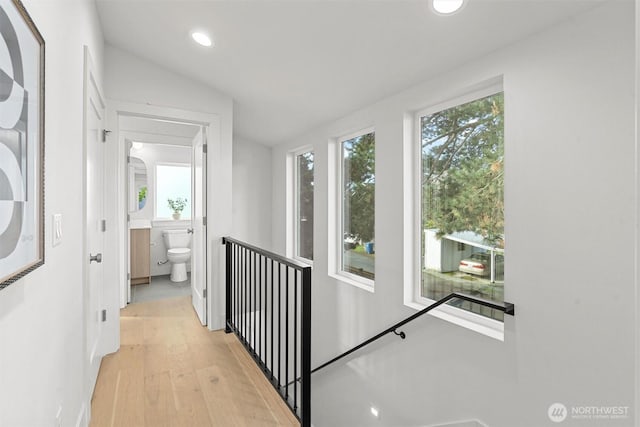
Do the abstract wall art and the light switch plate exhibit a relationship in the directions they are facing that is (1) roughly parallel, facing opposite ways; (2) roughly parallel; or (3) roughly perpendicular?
roughly parallel

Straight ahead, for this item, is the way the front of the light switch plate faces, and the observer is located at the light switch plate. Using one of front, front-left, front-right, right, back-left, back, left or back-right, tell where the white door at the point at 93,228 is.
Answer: left

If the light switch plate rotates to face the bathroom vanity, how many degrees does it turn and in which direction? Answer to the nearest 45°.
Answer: approximately 90° to its left

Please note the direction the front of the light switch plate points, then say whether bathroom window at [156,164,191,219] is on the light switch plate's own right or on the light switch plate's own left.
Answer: on the light switch plate's own left

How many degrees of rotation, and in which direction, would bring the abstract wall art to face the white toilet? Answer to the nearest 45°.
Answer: approximately 45° to its left

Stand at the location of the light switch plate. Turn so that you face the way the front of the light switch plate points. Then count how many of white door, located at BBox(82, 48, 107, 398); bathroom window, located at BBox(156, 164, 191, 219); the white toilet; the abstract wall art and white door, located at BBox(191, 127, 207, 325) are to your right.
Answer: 1

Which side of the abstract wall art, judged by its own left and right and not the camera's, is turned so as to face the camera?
right

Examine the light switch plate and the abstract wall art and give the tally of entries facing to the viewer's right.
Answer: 2

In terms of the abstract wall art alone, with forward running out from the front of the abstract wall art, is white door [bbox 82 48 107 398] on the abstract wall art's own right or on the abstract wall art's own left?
on the abstract wall art's own left

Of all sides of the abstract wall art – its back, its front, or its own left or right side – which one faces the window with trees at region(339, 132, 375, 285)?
front

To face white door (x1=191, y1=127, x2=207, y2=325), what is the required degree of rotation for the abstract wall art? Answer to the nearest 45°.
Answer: approximately 45° to its left

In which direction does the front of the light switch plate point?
to the viewer's right
